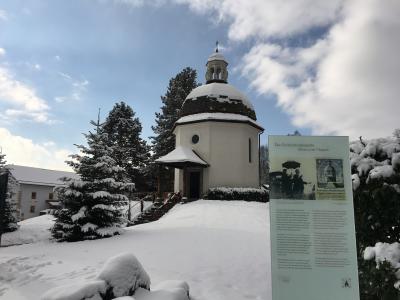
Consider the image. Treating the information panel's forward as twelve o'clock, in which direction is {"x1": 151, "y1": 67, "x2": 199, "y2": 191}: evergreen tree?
The evergreen tree is roughly at 5 o'clock from the information panel.

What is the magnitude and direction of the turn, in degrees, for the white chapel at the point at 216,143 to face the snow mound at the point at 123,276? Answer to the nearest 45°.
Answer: approximately 45° to its left

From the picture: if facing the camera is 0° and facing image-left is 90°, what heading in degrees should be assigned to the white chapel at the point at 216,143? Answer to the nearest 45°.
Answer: approximately 45°

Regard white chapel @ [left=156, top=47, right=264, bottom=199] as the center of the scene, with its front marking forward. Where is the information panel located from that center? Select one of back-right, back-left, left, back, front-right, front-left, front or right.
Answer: front-left

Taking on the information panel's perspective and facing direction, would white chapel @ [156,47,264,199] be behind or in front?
behind

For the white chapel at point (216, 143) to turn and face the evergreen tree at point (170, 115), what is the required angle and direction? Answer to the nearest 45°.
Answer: approximately 135° to its right

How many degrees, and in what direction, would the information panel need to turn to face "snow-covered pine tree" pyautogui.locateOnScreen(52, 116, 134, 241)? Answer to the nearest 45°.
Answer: approximately 135° to its right
